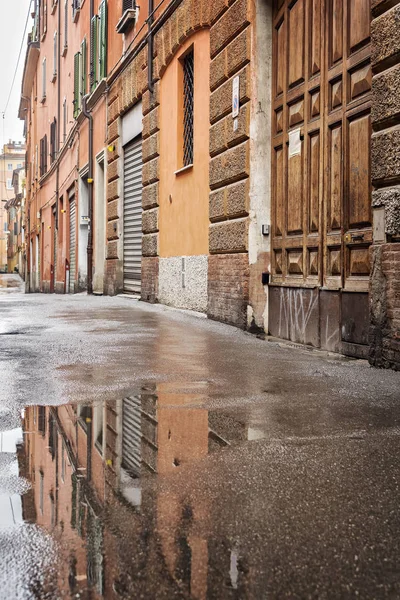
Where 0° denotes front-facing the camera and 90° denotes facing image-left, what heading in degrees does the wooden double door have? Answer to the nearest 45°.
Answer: approximately 45°

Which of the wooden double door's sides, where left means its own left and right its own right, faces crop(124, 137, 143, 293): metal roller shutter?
right
